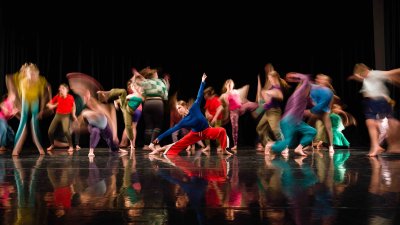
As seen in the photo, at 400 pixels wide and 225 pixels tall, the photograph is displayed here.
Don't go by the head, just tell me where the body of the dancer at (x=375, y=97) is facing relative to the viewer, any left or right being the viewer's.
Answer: facing the viewer and to the left of the viewer

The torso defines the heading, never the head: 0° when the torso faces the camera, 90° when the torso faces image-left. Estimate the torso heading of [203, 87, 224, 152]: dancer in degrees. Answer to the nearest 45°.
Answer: approximately 45°

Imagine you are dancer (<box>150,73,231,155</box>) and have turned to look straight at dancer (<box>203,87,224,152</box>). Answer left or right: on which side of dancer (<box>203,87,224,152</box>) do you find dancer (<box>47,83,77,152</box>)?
left

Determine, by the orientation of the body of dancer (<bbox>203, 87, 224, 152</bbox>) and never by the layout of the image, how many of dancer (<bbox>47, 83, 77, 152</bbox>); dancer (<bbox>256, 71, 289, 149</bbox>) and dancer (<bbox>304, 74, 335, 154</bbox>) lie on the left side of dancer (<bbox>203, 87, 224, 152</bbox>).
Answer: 2
